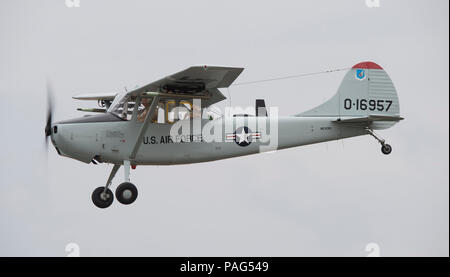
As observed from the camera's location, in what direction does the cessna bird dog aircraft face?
facing to the left of the viewer
